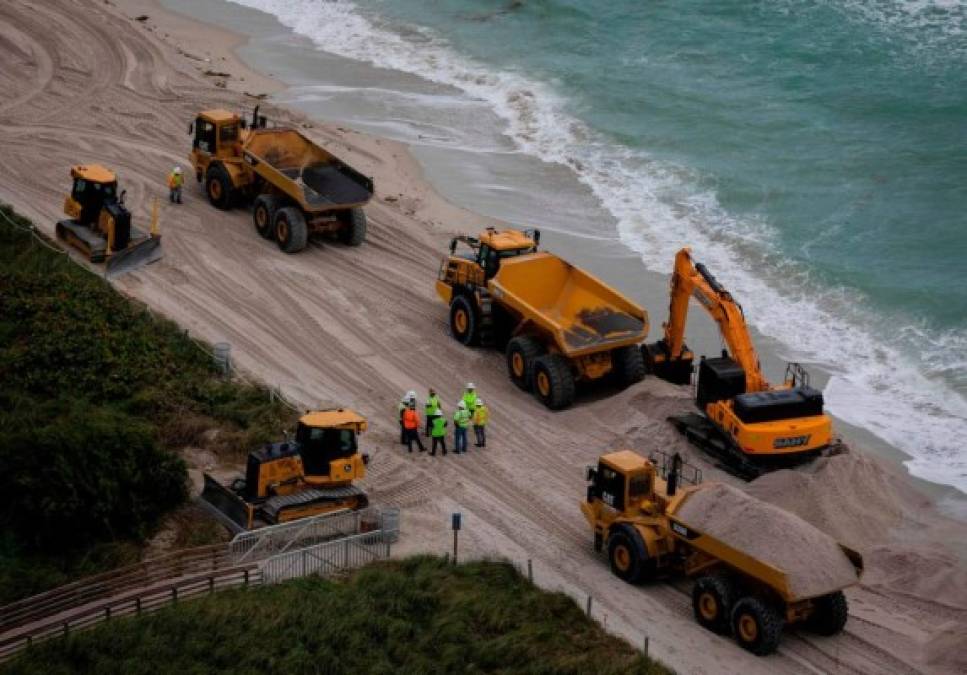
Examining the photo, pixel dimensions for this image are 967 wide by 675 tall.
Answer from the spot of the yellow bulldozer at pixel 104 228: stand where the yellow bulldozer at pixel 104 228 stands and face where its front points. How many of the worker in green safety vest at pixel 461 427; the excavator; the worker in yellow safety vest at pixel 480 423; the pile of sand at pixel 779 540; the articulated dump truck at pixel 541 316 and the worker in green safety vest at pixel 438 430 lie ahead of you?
6

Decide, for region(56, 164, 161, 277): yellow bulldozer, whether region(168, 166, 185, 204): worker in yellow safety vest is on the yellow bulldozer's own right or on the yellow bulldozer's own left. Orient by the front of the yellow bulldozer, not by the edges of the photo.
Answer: on the yellow bulldozer's own left

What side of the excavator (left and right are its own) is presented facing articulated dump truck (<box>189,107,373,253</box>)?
front

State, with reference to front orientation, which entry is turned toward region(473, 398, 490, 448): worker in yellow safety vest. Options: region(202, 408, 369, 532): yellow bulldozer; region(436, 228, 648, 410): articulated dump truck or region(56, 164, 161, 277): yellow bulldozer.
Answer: region(56, 164, 161, 277): yellow bulldozer

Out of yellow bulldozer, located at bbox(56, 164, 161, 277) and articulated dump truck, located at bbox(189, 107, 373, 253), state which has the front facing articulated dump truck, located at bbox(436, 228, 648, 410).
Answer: the yellow bulldozer

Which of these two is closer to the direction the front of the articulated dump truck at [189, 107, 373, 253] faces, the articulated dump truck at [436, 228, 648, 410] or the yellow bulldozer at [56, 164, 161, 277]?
the yellow bulldozer

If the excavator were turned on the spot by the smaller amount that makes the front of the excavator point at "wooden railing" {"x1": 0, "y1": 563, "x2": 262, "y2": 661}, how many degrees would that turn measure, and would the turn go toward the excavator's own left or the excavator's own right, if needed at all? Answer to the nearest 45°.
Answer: approximately 90° to the excavator's own left

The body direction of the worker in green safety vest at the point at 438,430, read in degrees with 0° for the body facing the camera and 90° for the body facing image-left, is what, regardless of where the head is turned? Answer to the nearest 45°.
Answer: approximately 180°

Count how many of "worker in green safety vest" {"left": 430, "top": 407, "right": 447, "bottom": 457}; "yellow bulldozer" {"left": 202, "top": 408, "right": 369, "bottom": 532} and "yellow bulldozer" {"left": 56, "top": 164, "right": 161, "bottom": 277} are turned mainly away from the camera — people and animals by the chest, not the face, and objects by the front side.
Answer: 1

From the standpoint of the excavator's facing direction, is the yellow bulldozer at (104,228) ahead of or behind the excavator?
ahead

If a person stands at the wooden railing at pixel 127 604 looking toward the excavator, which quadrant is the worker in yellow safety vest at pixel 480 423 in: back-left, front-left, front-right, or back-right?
front-left

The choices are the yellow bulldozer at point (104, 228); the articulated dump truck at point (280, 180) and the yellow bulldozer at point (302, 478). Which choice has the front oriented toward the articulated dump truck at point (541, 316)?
the yellow bulldozer at point (104, 228)

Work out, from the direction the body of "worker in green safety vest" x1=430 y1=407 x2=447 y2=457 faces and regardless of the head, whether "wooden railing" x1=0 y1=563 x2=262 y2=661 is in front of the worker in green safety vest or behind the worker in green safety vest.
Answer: behind

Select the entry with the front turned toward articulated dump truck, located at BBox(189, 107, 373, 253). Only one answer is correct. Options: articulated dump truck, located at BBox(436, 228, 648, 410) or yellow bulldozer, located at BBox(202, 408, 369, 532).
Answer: articulated dump truck, located at BBox(436, 228, 648, 410)

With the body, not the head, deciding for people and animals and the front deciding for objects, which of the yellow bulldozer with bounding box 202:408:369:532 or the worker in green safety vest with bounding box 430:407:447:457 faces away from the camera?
the worker in green safety vest

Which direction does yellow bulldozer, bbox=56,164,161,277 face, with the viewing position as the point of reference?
facing the viewer and to the right of the viewer

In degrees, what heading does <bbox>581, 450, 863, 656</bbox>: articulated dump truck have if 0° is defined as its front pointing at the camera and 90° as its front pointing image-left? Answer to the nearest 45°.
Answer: approximately 135°

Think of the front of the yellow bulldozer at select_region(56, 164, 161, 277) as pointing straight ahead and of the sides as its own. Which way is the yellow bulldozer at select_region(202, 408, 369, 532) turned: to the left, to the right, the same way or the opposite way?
to the right

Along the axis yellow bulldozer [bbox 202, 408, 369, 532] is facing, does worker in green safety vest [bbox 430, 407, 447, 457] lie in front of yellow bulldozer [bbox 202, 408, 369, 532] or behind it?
behind

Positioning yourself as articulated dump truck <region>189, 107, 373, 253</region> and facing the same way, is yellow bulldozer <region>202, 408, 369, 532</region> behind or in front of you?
behind

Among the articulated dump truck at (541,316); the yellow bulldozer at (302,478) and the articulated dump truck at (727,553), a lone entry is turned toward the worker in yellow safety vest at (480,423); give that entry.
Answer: the articulated dump truck at (727,553)
